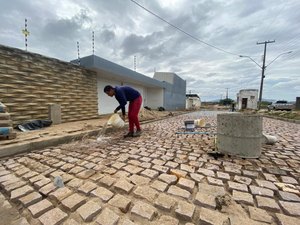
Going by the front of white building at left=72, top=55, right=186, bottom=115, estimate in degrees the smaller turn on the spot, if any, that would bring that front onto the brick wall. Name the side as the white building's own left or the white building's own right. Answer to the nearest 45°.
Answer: approximately 90° to the white building's own right

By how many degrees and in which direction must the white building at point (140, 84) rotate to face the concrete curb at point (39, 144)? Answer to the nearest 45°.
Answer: approximately 45° to its right

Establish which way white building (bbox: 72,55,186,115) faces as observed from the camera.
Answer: facing the viewer and to the right of the viewer

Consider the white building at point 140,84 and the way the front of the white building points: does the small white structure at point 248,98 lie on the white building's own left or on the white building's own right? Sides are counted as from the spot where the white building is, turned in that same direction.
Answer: on the white building's own left
